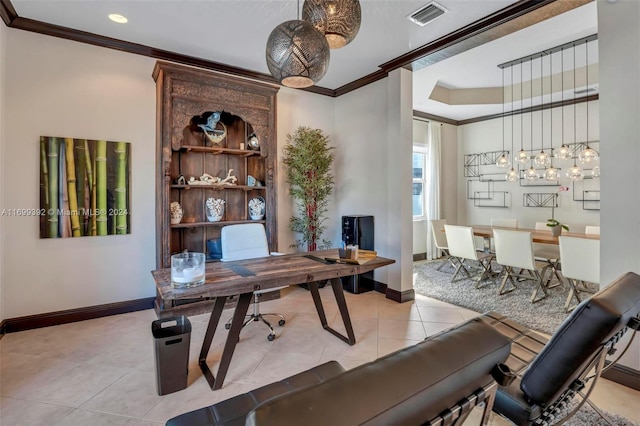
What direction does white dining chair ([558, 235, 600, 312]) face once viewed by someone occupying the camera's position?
facing away from the viewer and to the right of the viewer

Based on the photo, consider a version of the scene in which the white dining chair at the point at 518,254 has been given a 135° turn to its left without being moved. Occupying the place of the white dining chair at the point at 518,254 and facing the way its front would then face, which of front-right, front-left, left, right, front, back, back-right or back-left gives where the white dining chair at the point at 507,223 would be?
right

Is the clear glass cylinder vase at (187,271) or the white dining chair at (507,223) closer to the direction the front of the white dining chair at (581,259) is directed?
the white dining chair

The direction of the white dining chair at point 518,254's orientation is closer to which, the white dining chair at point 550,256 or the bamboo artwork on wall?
the white dining chair

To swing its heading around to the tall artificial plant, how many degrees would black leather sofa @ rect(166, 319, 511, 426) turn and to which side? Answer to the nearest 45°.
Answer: approximately 45° to its right

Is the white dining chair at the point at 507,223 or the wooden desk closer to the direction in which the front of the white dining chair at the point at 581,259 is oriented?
the white dining chair

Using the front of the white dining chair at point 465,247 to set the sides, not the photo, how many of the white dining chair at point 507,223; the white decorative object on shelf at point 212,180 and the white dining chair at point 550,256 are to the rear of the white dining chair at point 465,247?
1

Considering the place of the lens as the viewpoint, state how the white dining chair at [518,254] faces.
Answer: facing away from the viewer and to the right of the viewer

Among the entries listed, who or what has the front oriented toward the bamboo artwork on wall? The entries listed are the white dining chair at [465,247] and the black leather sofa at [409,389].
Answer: the black leather sofa

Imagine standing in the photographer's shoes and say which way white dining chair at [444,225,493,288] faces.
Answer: facing away from the viewer and to the right of the viewer

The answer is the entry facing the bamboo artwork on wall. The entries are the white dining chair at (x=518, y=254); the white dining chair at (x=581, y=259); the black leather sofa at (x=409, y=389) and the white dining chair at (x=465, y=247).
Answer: the black leather sofa

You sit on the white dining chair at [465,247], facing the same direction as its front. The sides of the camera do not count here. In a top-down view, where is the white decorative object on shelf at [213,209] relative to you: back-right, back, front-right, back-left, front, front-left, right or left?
back

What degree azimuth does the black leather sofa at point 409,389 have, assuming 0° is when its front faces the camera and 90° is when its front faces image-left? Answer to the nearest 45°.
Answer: approximately 135°

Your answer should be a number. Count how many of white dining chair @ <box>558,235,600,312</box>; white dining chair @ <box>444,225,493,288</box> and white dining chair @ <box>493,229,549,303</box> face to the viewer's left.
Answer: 0
